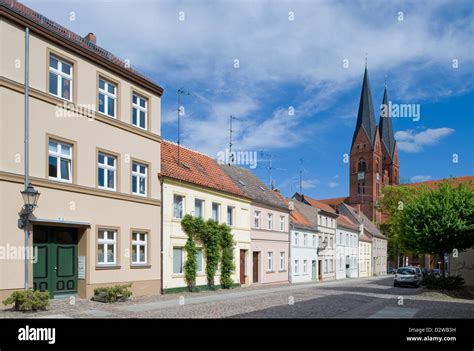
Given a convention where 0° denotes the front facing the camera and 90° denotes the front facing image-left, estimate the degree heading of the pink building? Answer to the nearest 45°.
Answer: approximately 315°

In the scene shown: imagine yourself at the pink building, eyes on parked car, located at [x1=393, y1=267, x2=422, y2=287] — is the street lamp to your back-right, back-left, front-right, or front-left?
back-right

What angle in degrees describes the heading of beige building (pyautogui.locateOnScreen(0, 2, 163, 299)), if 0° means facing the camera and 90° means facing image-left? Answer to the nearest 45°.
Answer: approximately 315°

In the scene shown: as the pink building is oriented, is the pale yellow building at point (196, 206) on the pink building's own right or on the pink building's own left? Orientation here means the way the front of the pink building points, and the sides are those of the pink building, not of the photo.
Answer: on the pink building's own right

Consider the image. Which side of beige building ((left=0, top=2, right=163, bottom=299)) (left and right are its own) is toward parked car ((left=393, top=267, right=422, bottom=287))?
left

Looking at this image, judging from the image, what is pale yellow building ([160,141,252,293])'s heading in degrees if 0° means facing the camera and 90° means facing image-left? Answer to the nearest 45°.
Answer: approximately 315°

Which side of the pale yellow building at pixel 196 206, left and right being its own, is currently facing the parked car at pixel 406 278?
left
